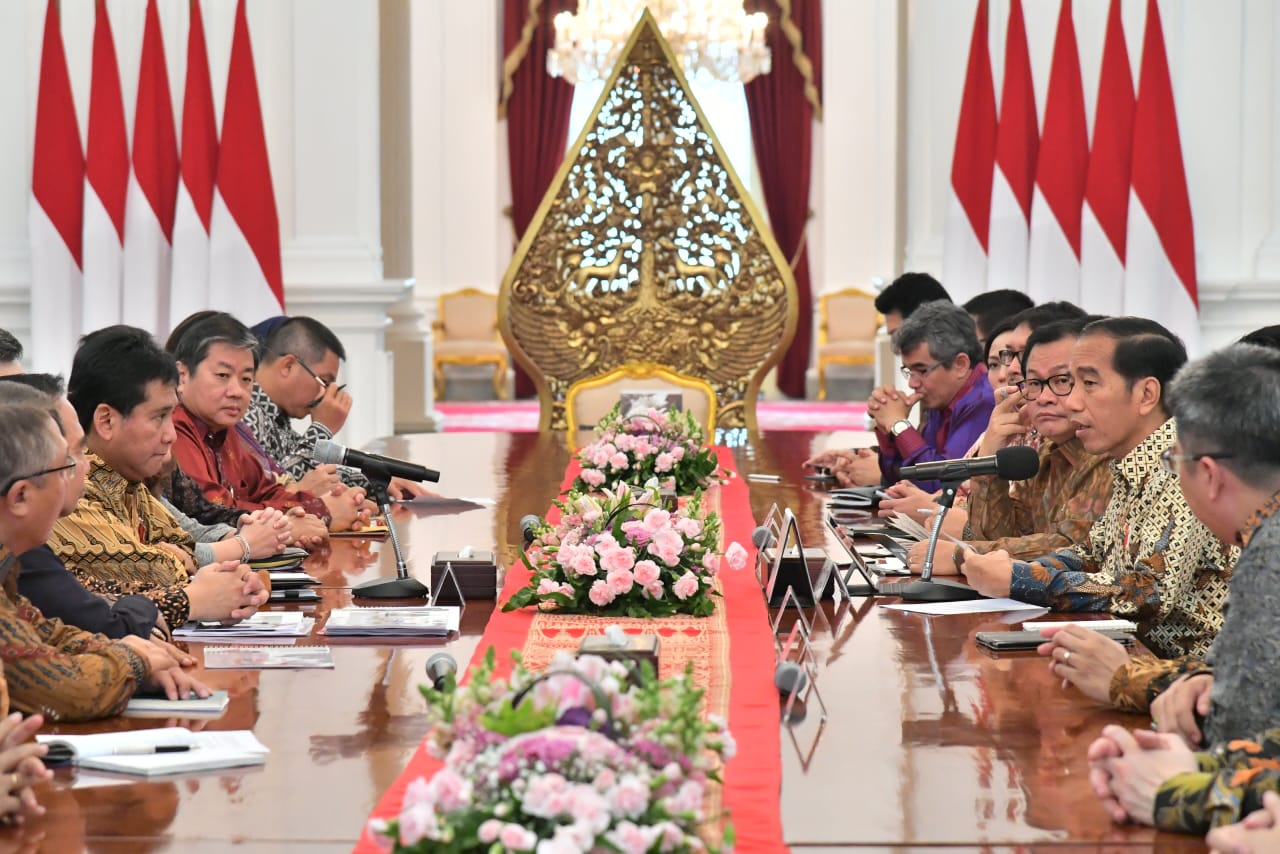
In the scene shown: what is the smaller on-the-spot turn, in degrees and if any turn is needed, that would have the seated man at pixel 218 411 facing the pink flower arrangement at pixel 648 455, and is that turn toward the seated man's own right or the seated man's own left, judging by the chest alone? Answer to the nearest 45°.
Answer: approximately 45° to the seated man's own left

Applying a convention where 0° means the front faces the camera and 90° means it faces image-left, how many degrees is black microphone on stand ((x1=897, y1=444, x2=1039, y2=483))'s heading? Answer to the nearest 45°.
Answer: approximately 270°

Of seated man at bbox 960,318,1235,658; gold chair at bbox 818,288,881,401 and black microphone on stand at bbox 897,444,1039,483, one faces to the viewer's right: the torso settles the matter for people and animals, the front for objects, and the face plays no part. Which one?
the black microphone on stand

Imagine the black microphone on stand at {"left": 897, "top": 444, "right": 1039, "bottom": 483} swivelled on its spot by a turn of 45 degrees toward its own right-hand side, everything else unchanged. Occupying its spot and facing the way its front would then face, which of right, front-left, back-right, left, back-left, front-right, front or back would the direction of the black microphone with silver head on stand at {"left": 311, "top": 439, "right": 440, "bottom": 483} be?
back-right

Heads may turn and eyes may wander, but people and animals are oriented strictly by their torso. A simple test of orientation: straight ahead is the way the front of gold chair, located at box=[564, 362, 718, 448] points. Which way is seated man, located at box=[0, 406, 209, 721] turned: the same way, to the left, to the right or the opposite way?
to the left

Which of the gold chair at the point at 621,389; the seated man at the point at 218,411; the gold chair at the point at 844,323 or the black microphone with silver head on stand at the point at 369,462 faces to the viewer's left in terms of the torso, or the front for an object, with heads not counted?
the black microphone with silver head on stand

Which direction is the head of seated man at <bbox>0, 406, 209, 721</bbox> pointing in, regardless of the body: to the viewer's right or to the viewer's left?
to the viewer's right

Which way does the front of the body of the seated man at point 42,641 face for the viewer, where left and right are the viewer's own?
facing to the right of the viewer

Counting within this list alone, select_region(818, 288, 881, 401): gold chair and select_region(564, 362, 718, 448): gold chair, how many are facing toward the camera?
2

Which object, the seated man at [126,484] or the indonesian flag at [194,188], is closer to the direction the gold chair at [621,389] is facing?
the seated man

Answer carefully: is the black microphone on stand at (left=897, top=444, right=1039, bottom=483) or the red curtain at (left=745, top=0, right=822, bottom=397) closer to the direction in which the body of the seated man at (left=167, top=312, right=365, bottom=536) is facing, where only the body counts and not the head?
the black microphone on stand

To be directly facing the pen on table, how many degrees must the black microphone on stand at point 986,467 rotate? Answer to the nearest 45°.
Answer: approximately 135° to its right

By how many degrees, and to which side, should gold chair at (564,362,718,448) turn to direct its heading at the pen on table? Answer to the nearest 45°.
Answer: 0° — it already faces it

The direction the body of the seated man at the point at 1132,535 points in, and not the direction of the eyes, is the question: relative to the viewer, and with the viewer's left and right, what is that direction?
facing to the left of the viewer

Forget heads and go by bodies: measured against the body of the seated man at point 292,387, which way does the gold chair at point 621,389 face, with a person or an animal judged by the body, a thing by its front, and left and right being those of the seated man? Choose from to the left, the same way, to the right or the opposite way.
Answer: to the right

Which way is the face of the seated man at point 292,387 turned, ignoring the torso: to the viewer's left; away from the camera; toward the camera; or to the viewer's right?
to the viewer's right
